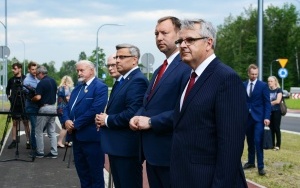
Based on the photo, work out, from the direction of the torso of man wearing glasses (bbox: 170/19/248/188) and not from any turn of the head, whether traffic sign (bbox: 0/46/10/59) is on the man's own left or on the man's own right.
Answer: on the man's own right

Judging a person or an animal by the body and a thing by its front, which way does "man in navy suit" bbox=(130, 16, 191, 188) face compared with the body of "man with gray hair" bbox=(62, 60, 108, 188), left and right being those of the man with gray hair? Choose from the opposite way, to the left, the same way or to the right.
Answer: the same way

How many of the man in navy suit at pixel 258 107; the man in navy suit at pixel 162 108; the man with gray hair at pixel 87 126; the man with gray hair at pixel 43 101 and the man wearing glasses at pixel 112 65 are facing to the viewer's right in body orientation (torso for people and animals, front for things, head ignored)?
0

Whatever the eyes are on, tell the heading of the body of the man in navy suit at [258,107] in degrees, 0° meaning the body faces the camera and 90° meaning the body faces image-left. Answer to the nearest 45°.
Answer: approximately 45°

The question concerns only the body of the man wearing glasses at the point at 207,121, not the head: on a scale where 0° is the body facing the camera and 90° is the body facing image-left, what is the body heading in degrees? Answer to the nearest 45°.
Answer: approximately 45°

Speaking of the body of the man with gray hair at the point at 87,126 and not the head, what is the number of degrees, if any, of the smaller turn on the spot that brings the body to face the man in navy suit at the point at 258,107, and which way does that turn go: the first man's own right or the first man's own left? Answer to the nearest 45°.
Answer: approximately 180°

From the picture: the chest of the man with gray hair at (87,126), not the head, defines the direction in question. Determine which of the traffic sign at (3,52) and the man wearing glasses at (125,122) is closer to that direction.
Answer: the man wearing glasses

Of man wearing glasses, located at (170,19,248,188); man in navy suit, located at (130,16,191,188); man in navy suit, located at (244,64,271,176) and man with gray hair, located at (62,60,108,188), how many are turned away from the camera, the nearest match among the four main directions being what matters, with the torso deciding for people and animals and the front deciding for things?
0
